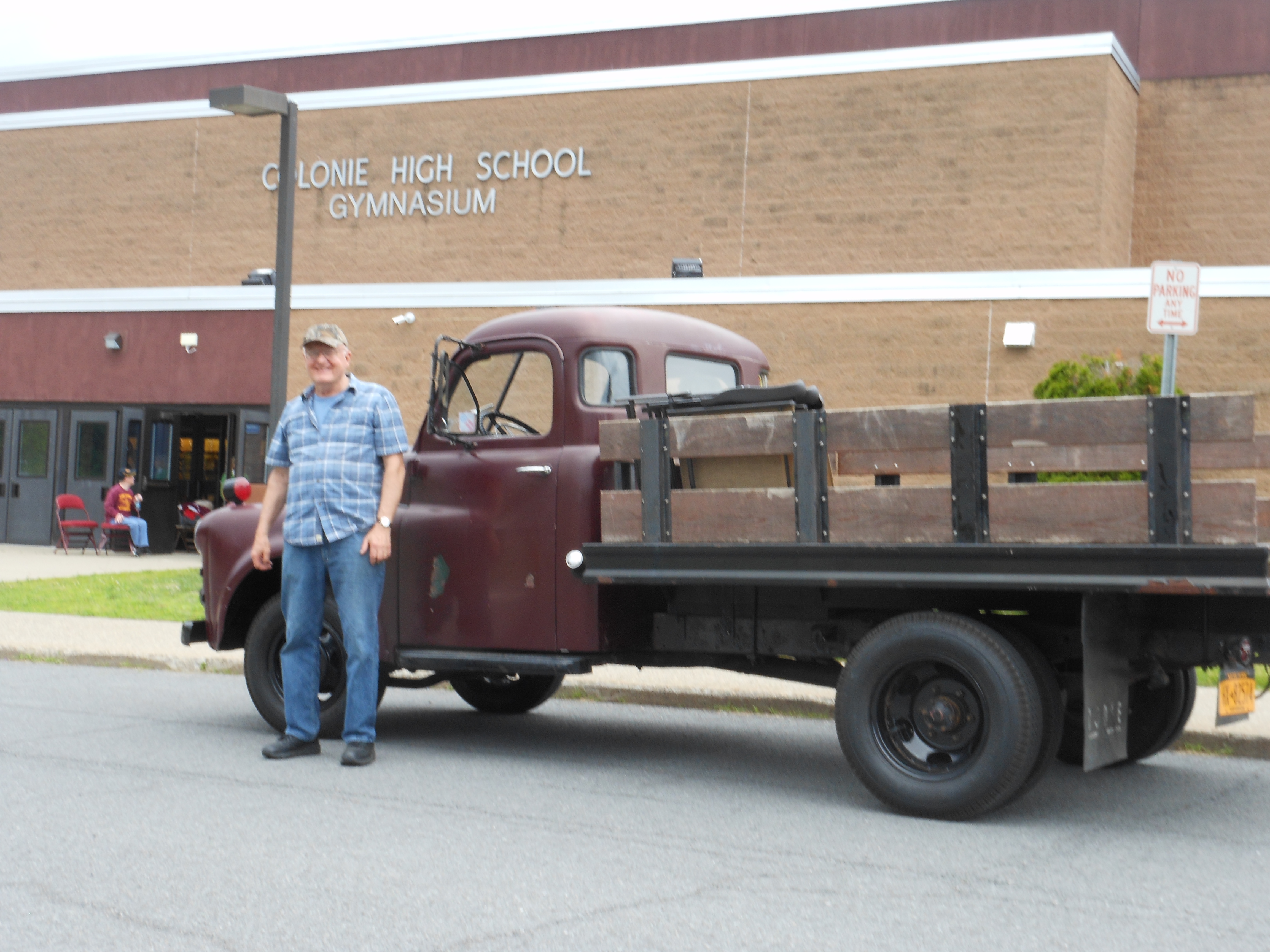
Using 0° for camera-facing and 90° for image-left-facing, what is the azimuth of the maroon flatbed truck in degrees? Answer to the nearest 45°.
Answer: approximately 135°

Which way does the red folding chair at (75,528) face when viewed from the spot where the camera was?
facing the viewer and to the right of the viewer

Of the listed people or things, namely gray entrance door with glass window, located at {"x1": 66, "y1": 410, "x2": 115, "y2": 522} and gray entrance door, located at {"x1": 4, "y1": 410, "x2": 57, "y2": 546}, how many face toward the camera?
2

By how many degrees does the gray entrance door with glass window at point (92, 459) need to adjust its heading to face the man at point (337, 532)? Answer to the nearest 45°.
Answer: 0° — it already faces them

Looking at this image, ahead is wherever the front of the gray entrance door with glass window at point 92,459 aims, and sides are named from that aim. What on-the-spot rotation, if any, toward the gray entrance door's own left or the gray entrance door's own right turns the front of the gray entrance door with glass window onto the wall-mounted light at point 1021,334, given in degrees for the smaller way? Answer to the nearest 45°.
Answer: approximately 45° to the gray entrance door's own left

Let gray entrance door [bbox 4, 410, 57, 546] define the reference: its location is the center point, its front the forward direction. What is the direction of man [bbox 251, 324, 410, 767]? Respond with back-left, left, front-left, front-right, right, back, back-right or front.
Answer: front

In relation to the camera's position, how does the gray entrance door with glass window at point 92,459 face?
facing the viewer

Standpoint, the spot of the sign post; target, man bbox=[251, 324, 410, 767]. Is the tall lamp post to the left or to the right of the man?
right

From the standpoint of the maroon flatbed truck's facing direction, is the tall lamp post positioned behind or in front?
in front

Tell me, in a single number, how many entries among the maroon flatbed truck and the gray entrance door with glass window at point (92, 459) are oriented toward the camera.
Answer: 1

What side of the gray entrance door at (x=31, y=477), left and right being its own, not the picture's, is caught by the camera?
front

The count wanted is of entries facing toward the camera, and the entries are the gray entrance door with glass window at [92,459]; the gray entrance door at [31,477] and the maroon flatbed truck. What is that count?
2
